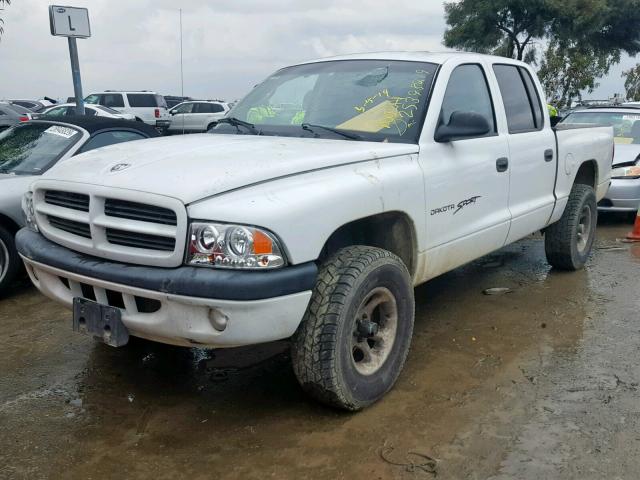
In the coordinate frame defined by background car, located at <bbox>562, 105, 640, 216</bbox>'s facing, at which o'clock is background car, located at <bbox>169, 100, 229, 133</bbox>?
background car, located at <bbox>169, 100, 229, 133</bbox> is roughly at 3 o'clock from background car, located at <bbox>562, 105, 640, 216</bbox>.

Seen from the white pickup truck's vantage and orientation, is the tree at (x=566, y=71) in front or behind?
behind

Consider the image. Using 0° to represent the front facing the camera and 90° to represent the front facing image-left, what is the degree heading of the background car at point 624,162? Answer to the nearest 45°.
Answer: approximately 45°

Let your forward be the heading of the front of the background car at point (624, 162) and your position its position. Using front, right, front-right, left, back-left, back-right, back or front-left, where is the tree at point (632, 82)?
back-right

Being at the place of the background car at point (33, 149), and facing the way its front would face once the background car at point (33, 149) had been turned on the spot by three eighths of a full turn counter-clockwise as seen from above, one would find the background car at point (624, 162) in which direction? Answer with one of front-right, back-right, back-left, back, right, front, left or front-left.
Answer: front

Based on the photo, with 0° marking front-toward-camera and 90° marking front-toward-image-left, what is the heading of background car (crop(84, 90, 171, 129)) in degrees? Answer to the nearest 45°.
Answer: approximately 135°
